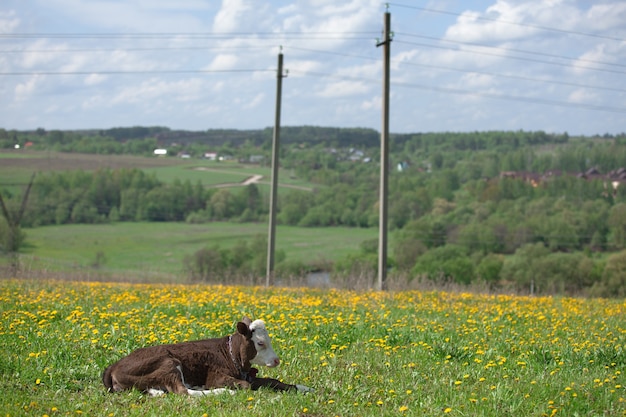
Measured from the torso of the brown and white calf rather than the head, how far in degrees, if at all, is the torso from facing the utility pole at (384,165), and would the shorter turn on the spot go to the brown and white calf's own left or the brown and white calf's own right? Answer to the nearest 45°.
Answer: approximately 90° to the brown and white calf's own left

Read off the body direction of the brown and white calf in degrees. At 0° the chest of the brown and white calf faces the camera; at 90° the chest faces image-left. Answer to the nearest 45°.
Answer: approximately 270°
